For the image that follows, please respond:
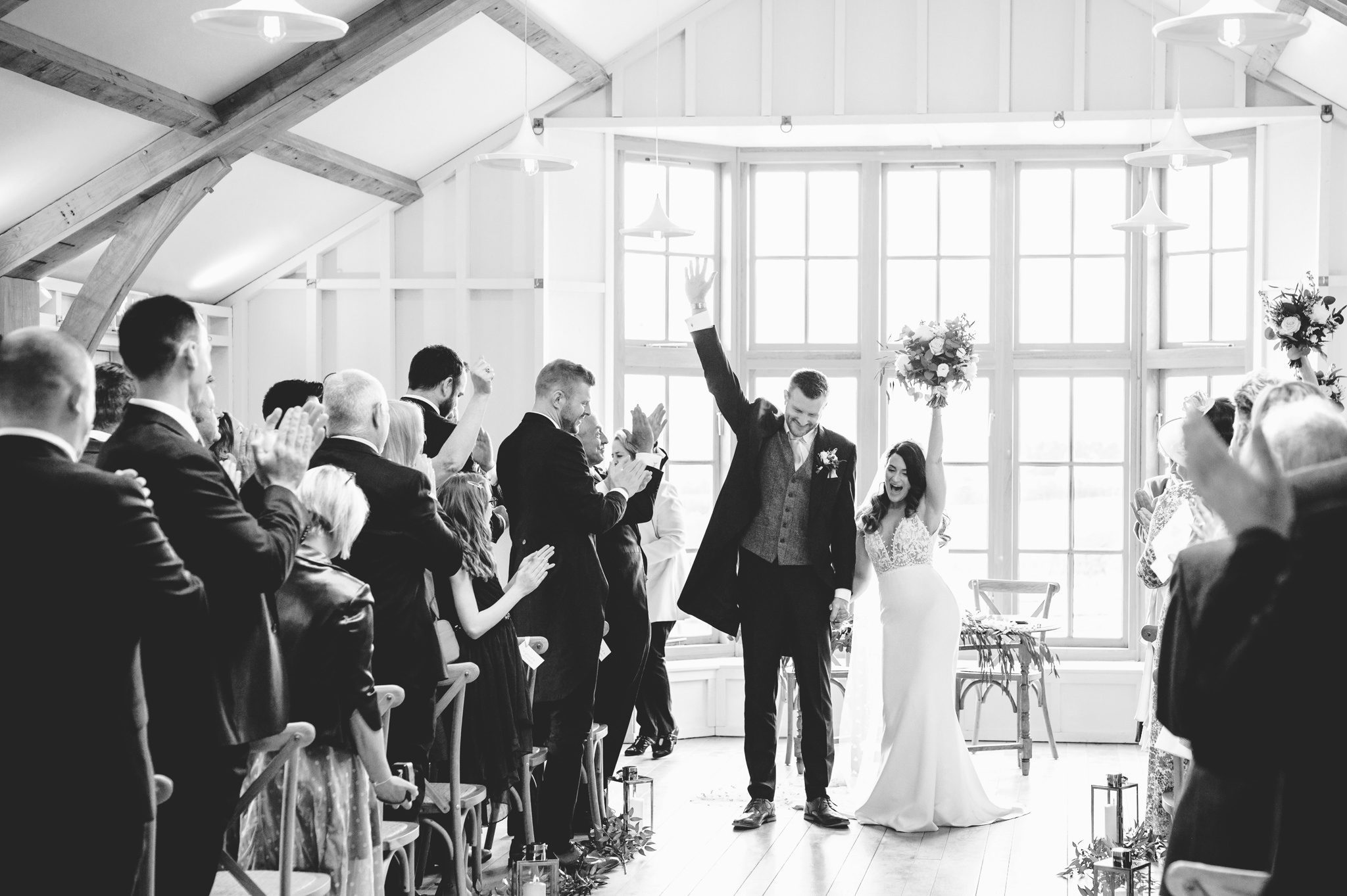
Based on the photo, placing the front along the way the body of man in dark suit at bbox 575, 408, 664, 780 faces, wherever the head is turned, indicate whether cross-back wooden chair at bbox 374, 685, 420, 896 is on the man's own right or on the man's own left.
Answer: on the man's own right

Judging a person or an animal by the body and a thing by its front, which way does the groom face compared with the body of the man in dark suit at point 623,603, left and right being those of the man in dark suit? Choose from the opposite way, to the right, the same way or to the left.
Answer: to the right

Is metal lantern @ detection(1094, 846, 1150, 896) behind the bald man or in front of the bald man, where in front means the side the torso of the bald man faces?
in front

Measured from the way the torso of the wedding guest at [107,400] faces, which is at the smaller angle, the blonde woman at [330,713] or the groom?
the groom

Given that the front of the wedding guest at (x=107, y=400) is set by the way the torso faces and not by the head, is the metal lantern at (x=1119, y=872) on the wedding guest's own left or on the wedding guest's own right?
on the wedding guest's own right

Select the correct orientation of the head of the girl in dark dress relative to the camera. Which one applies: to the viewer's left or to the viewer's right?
to the viewer's right

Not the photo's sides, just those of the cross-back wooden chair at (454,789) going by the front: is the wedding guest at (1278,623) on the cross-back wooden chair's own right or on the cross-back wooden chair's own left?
on the cross-back wooden chair's own right

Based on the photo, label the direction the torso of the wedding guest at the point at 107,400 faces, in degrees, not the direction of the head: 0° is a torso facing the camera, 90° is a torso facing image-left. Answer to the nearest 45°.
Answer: approximately 225°

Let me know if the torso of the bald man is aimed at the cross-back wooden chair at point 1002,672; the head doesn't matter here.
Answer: yes

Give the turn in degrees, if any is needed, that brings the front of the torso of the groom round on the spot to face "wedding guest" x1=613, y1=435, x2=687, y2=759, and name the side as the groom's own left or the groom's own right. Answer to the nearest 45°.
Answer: approximately 135° to the groom's own right
